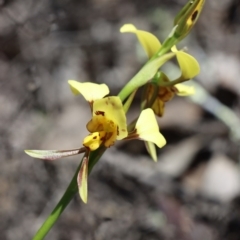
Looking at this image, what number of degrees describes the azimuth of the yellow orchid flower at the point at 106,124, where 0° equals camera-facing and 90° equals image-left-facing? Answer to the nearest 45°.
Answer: approximately 45°
